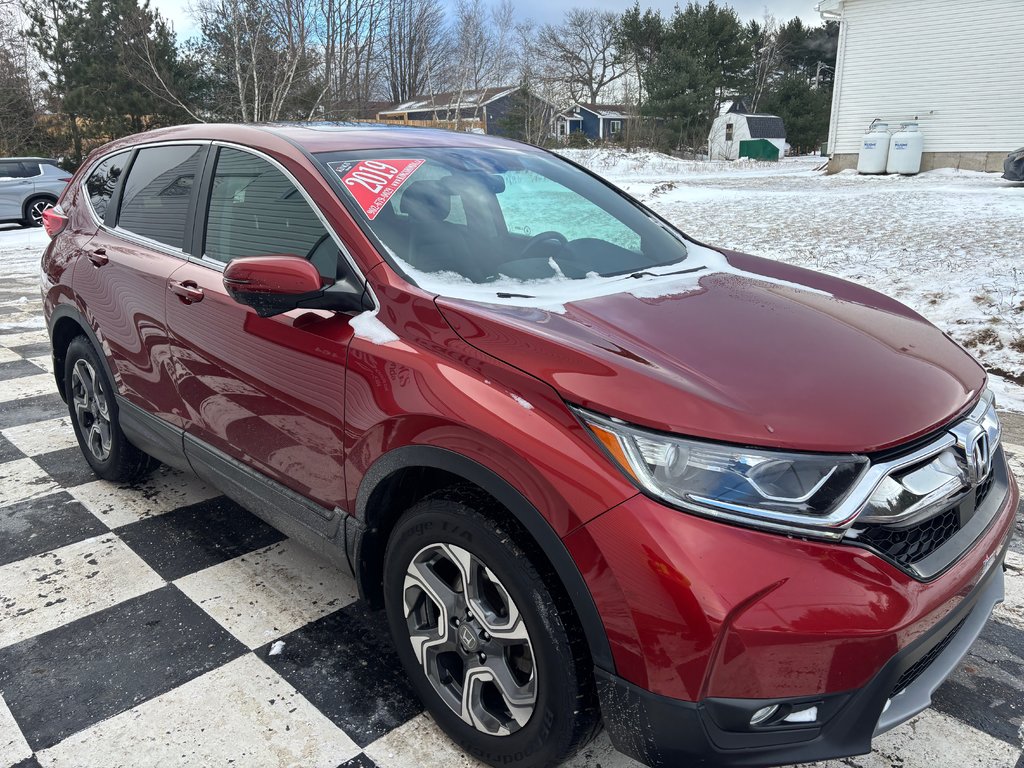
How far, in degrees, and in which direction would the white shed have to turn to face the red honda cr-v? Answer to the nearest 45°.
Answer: approximately 45° to its left

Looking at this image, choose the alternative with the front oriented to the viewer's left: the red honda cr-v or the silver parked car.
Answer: the silver parked car

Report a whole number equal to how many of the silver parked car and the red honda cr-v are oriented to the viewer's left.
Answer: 1

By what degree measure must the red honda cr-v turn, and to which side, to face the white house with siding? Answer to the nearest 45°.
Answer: approximately 90° to its left

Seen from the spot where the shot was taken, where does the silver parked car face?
facing to the left of the viewer

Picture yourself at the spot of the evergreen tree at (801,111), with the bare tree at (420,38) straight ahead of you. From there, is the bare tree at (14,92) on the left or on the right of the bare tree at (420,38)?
left

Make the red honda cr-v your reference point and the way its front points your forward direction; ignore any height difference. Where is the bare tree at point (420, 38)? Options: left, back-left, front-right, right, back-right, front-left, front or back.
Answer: back-left

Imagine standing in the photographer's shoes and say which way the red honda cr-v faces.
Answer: facing the viewer and to the right of the viewer

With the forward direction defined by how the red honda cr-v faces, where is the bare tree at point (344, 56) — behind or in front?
behind

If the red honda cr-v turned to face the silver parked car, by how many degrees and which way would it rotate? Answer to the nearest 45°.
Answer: approximately 180°

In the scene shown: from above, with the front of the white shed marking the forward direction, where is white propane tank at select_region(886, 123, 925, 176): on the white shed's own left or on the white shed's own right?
on the white shed's own left

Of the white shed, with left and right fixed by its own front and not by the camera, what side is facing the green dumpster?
left
